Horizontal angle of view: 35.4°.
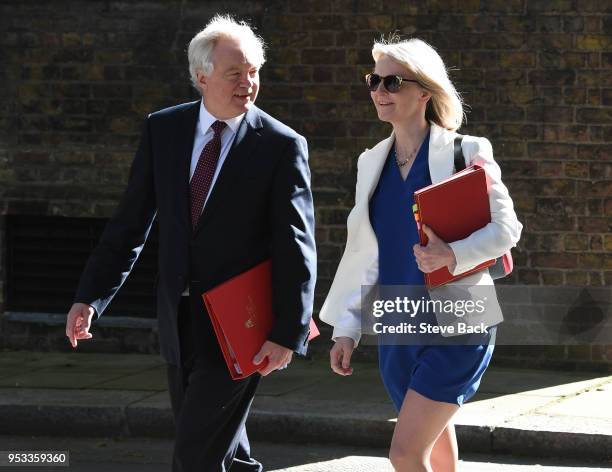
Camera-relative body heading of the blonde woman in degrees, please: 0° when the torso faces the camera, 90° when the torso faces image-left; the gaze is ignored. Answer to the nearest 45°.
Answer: approximately 45°

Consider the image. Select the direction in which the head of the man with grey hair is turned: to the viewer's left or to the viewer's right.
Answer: to the viewer's right

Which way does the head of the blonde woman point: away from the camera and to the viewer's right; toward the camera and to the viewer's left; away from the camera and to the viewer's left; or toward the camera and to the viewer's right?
toward the camera and to the viewer's left

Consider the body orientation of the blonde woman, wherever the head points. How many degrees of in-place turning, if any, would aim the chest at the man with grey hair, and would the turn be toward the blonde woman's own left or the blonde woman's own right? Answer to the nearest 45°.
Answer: approximately 45° to the blonde woman's own right

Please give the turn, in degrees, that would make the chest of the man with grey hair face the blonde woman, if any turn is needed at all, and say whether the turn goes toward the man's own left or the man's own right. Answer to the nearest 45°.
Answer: approximately 135° to the man's own left

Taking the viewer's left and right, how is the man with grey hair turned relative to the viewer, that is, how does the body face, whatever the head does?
facing the viewer and to the left of the viewer

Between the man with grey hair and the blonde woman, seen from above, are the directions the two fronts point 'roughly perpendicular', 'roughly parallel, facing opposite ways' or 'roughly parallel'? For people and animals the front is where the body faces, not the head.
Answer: roughly parallel
